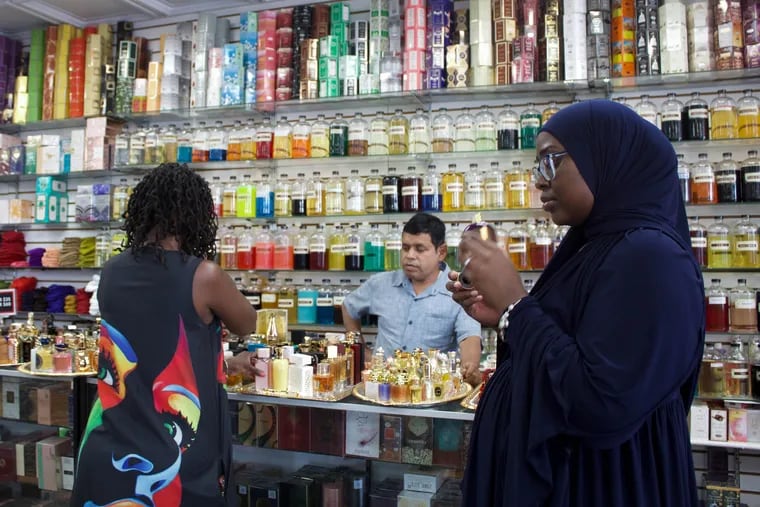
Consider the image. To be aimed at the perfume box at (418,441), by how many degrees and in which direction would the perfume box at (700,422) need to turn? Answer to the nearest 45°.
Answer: approximately 45° to its right

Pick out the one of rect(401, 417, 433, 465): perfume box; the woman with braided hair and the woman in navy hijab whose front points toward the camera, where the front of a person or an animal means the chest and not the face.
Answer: the perfume box

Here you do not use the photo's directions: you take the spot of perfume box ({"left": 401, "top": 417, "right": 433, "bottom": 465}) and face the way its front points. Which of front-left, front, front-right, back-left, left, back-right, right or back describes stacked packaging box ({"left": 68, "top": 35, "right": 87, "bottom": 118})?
back-right

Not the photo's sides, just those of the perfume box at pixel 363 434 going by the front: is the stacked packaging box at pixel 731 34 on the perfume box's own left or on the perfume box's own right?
on the perfume box's own left

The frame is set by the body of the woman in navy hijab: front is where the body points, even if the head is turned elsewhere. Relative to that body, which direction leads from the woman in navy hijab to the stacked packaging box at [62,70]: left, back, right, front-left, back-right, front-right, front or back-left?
front-right

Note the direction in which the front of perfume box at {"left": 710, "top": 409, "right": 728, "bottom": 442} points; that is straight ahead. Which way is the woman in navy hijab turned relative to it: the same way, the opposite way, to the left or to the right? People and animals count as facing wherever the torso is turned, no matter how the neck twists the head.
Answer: to the right

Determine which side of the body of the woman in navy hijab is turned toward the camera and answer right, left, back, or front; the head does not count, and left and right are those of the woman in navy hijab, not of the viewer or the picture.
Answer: left

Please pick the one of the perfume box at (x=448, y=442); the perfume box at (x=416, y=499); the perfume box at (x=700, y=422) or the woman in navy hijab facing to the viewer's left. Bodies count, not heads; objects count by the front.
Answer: the woman in navy hijab

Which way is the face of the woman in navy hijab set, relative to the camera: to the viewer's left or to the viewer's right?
to the viewer's left

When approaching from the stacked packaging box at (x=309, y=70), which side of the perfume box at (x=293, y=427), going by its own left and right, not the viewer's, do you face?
back

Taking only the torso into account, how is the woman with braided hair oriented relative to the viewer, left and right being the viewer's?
facing away from the viewer and to the right of the viewer

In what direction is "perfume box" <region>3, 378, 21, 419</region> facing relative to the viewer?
toward the camera

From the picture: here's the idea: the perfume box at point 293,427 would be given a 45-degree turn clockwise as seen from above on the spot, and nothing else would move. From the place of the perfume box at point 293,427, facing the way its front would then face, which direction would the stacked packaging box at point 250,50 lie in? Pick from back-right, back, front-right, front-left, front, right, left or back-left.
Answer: back-right

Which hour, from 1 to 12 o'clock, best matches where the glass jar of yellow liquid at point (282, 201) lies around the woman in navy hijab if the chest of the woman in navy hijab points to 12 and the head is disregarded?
The glass jar of yellow liquid is roughly at 2 o'clock from the woman in navy hijab.

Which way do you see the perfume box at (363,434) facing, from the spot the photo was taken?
facing the viewer

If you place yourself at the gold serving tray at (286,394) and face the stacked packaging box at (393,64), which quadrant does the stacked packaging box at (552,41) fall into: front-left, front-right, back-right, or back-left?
front-right

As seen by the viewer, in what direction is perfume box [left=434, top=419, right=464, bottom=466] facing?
toward the camera
